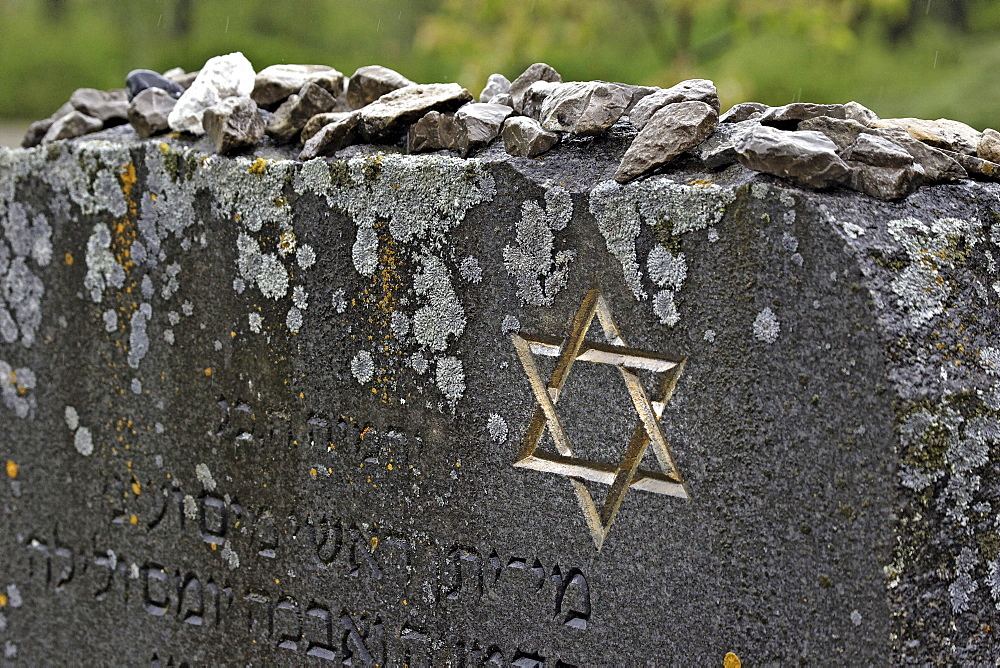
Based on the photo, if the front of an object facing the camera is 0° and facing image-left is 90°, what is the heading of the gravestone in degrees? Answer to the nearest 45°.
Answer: approximately 45°

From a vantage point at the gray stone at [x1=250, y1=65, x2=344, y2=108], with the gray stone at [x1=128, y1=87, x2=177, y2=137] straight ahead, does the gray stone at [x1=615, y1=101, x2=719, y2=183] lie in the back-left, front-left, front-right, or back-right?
back-left
